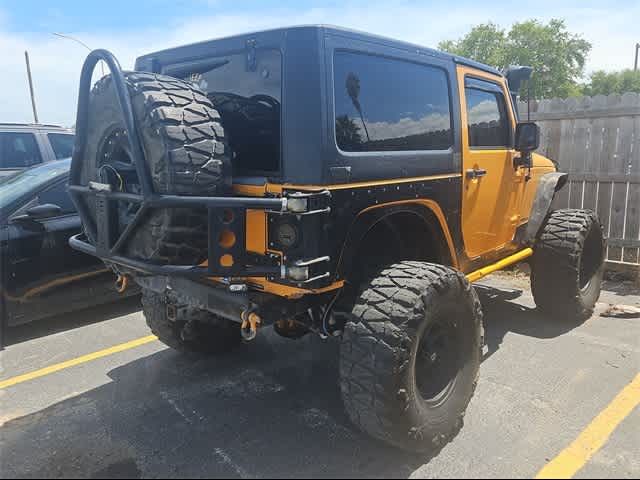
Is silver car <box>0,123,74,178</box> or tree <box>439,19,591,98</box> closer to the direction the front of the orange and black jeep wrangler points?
the tree

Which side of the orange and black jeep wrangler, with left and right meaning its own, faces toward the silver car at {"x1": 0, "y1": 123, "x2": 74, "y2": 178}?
left

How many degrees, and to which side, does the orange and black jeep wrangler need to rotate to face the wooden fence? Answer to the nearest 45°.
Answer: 0° — it already faces it

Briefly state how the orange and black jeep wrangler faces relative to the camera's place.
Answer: facing away from the viewer and to the right of the viewer

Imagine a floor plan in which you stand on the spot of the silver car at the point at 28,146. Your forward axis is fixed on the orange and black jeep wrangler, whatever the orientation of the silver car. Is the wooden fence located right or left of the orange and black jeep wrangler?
left
